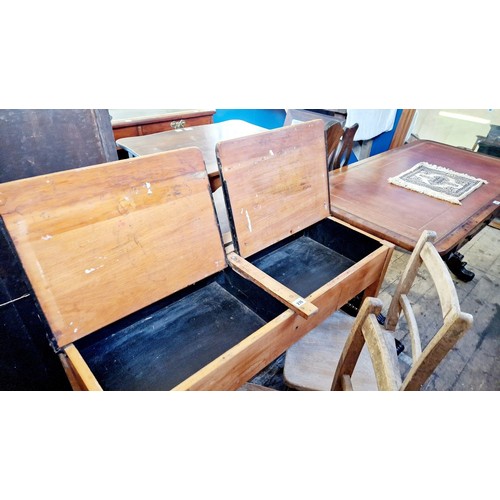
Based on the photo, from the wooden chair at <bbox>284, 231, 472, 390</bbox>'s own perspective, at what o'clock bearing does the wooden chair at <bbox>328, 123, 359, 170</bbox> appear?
the wooden chair at <bbox>328, 123, 359, 170</bbox> is roughly at 3 o'clock from the wooden chair at <bbox>284, 231, 472, 390</bbox>.

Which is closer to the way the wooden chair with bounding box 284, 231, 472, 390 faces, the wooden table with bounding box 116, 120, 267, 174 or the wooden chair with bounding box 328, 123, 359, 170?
the wooden table

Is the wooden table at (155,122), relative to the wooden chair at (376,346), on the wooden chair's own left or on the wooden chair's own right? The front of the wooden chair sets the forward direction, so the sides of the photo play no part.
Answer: on the wooden chair's own right

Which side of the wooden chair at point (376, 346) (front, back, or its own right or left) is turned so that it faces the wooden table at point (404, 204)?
right

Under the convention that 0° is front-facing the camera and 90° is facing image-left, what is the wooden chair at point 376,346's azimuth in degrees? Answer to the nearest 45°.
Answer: approximately 90°

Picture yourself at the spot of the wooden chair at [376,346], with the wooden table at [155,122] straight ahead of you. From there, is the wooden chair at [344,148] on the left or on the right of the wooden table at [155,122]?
right
